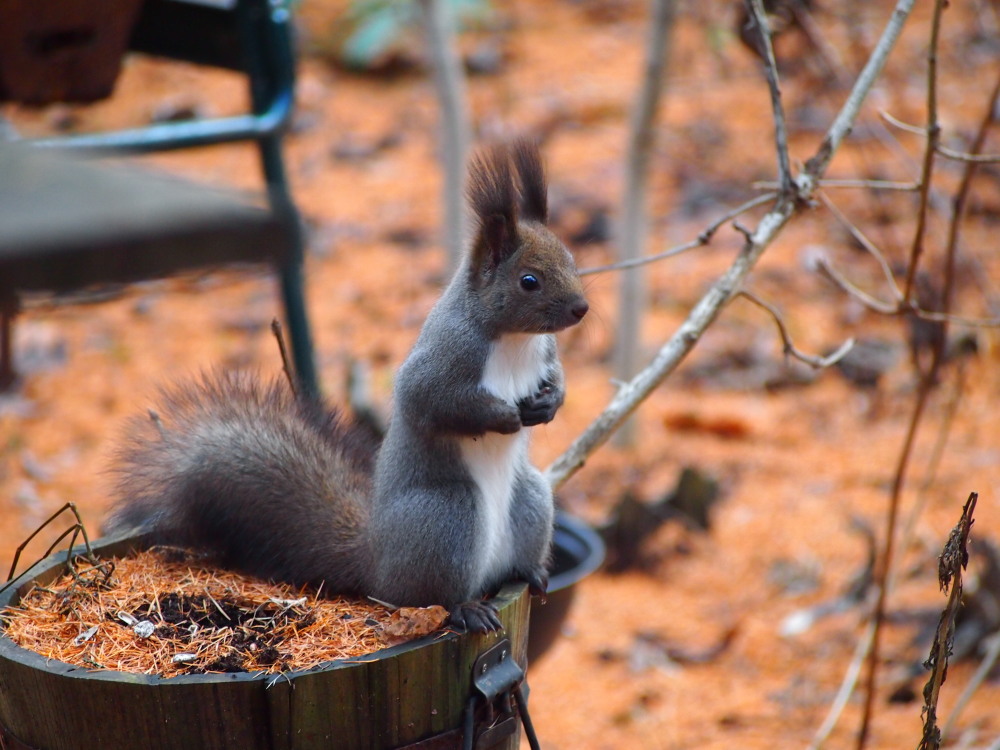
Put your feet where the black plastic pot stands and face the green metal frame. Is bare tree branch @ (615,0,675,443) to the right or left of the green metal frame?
right

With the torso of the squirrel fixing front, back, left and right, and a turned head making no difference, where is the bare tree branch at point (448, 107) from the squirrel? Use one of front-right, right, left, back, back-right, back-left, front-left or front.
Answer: back-left

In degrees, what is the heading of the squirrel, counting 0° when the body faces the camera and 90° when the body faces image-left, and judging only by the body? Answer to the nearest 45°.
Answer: approximately 315°

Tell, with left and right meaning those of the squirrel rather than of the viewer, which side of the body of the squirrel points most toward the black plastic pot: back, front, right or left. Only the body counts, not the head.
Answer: left

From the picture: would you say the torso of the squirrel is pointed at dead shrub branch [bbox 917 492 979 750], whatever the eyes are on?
yes

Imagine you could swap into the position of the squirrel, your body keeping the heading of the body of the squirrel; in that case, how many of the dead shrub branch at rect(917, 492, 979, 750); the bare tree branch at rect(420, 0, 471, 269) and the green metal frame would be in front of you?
1

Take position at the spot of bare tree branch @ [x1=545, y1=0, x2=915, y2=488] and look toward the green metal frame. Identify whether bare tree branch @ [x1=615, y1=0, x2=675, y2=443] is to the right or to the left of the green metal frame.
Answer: right
